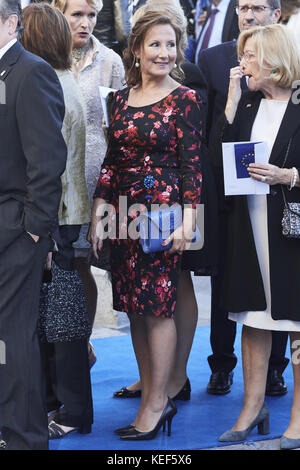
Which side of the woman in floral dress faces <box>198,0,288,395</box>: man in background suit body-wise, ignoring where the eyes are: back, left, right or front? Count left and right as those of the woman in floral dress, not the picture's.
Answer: back

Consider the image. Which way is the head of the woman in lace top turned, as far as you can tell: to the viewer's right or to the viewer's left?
to the viewer's left

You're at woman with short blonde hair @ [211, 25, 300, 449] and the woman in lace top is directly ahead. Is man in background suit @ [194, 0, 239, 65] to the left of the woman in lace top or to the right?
right

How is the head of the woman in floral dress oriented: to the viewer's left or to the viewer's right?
to the viewer's right

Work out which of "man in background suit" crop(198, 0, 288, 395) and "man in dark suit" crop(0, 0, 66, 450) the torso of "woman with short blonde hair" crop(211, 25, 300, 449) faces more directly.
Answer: the man in dark suit

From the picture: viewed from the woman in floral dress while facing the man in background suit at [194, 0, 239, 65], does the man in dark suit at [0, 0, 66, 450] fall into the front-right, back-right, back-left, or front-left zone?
back-left
